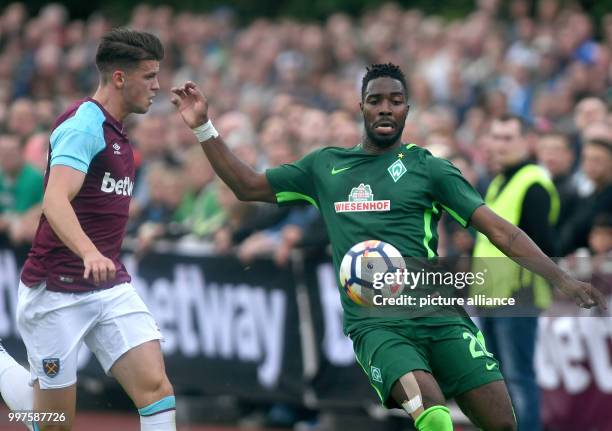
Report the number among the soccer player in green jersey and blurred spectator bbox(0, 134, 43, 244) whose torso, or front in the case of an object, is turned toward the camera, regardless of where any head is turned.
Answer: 2

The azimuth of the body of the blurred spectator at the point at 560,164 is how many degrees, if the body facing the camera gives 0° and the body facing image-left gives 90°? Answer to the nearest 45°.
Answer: approximately 45°

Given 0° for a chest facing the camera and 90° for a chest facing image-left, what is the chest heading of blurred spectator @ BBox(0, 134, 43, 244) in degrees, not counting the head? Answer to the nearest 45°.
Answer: approximately 0°

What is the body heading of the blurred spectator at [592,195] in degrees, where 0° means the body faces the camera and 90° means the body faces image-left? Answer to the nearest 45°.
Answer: approximately 45°

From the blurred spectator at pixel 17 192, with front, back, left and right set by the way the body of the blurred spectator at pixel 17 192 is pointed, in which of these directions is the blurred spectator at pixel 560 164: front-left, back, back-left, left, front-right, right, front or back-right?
front-left

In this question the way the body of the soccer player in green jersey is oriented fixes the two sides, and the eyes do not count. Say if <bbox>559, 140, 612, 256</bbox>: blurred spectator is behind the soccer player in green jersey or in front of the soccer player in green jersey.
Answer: behind

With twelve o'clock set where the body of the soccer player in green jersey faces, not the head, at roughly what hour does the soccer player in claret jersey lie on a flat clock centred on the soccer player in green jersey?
The soccer player in claret jersey is roughly at 3 o'clock from the soccer player in green jersey.

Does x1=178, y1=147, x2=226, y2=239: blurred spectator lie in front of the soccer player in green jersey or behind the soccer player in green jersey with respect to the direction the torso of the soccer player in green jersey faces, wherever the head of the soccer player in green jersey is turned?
behind

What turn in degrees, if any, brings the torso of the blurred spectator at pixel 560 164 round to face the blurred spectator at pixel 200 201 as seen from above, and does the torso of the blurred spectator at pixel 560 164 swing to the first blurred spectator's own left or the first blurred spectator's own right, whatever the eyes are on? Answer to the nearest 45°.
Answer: approximately 45° to the first blurred spectator's own right
